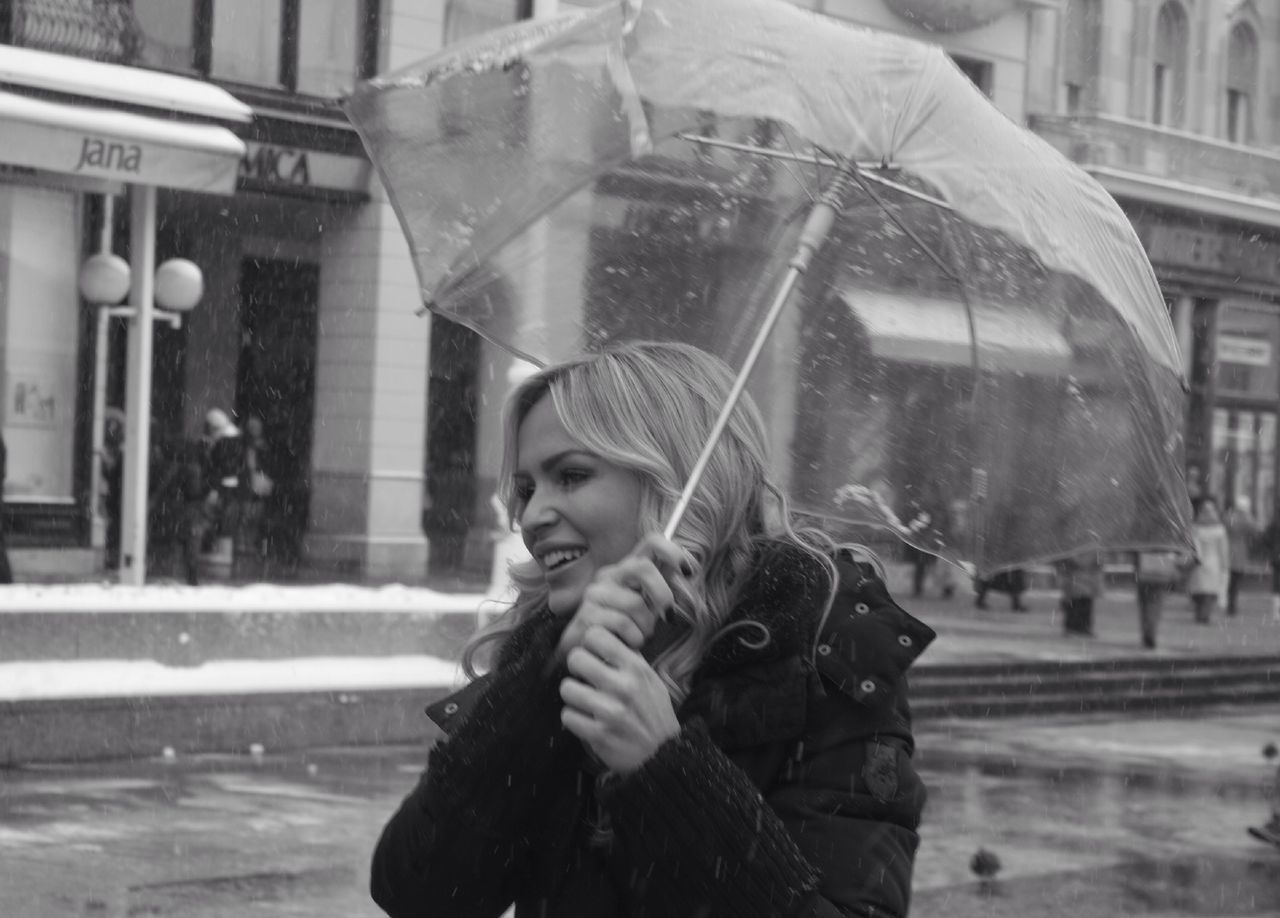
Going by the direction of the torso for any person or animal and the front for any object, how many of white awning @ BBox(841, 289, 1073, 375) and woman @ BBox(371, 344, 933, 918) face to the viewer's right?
0

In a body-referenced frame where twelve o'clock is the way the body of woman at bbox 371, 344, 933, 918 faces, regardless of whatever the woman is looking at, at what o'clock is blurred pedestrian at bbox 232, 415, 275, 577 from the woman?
The blurred pedestrian is roughly at 4 o'clock from the woman.

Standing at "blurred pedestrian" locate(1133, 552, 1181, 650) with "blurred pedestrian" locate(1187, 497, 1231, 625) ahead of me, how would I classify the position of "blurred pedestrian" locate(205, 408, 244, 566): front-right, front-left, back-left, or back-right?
back-left

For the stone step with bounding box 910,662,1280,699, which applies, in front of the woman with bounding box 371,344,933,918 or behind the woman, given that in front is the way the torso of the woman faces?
behind

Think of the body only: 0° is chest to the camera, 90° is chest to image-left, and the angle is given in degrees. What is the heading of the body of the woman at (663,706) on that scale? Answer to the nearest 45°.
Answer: approximately 45°

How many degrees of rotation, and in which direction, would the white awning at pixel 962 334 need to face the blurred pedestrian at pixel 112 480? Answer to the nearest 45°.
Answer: approximately 135° to its right

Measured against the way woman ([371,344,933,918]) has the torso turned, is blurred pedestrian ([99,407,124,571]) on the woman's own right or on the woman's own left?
on the woman's own right

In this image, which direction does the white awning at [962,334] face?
toward the camera

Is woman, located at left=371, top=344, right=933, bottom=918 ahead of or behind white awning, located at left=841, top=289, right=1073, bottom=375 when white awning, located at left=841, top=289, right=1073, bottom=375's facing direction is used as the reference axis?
ahead

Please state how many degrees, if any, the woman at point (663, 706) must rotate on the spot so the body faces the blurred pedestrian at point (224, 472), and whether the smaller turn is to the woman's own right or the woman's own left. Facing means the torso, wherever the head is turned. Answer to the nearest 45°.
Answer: approximately 135° to the woman's own right
